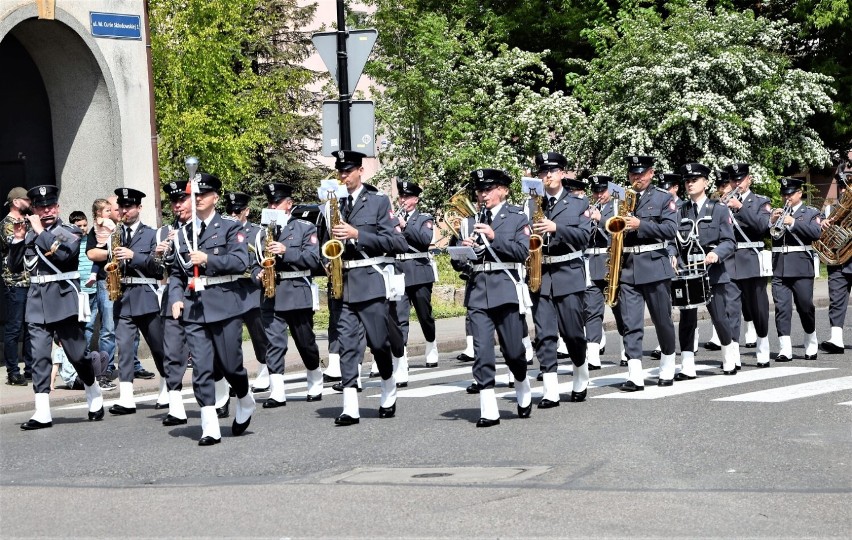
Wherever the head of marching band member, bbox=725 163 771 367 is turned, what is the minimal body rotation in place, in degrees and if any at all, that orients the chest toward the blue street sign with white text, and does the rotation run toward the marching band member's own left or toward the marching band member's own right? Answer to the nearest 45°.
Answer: approximately 45° to the marching band member's own right

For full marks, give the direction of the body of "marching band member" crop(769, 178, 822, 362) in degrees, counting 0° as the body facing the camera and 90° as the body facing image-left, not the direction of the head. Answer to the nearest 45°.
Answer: approximately 45°

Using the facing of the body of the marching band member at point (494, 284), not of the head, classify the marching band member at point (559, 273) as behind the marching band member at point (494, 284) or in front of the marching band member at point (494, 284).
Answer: behind

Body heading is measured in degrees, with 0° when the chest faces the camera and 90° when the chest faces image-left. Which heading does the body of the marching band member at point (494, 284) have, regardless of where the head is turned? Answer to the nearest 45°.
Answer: approximately 45°

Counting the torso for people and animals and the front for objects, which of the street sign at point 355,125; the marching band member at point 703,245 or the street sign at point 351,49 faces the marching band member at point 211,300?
the marching band member at point 703,245

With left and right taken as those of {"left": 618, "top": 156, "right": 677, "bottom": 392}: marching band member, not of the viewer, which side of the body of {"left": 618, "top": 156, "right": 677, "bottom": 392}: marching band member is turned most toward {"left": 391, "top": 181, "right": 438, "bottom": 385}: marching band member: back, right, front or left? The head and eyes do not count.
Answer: right

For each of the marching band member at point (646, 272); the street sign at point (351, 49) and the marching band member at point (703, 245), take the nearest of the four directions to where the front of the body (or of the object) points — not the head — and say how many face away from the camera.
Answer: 1

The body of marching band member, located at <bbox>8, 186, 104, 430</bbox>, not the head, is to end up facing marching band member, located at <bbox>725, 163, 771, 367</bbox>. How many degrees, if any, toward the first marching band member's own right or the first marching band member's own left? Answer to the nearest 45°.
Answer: approximately 135° to the first marching band member's own left

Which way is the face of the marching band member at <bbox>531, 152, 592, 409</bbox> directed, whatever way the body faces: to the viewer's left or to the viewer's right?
to the viewer's left

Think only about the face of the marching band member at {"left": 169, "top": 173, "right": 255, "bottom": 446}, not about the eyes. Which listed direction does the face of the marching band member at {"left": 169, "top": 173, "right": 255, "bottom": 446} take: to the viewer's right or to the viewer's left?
to the viewer's left

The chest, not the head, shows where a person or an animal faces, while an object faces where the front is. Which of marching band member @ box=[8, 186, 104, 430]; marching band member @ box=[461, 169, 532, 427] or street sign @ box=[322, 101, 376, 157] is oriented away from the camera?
the street sign

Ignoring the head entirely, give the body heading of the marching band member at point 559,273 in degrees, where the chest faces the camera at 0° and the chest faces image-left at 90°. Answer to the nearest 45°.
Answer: approximately 45°

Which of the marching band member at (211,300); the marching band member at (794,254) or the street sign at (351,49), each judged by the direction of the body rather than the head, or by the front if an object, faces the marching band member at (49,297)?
the marching band member at (794,254)

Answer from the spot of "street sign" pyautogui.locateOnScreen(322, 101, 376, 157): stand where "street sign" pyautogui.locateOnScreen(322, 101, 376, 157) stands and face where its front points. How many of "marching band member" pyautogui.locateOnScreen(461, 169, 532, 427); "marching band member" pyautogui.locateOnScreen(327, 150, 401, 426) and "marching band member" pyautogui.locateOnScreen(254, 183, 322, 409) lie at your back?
3

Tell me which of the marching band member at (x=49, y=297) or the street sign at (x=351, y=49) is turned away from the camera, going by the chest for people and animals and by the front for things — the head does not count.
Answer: the street sign

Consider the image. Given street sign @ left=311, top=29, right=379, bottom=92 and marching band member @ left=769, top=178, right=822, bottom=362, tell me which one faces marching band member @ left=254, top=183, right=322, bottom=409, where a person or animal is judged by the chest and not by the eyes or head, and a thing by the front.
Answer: marching band member @ left=769, top=178, right=822, bottom=362

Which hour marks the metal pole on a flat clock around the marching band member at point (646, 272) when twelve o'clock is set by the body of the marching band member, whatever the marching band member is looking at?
The metal pole is roughly at 3 o'clock from the marching band member.

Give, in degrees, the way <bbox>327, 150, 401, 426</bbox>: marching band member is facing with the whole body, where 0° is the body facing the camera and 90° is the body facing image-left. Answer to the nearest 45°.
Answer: approximately 45°
